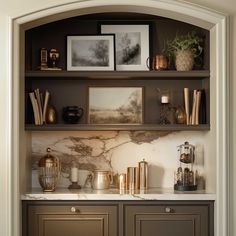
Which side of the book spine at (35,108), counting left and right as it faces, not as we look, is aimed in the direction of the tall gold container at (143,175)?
left

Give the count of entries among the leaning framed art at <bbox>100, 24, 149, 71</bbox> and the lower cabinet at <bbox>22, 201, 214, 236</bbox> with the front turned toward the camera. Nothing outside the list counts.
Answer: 2

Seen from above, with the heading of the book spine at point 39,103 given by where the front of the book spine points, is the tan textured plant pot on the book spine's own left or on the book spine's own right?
on the book spine's own left

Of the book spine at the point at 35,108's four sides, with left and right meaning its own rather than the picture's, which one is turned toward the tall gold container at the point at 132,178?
left

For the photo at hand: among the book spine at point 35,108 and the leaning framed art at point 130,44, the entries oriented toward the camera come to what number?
2

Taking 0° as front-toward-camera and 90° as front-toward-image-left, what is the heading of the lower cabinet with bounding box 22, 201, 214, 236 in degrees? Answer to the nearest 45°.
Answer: approximately 0°

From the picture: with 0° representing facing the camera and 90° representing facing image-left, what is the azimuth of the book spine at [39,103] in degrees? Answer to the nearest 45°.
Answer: approximately 0°

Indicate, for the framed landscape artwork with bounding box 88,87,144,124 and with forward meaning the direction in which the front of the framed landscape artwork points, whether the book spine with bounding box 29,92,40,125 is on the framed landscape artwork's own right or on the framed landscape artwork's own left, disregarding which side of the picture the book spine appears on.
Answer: on the framed landscape artwork's own right
